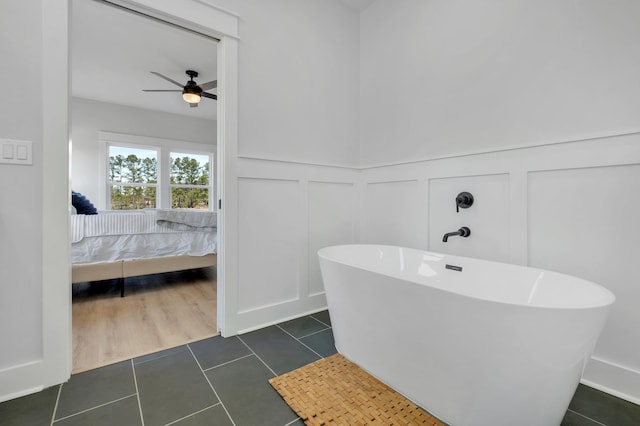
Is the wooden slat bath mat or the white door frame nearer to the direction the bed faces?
the wooden slat bath mat

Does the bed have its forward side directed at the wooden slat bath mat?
no

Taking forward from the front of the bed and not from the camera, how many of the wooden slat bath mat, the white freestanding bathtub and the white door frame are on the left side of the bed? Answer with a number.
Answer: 0

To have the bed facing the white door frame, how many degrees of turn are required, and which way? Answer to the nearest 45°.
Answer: approximately 90° to its right

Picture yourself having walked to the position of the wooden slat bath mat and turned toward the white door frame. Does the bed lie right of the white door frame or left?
right

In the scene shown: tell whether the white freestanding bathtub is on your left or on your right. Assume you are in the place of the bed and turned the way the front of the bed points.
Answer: on your right

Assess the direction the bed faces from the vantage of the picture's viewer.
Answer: facing to the right of the viewer

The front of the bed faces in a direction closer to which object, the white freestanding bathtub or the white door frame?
the white freestanding bathtub
